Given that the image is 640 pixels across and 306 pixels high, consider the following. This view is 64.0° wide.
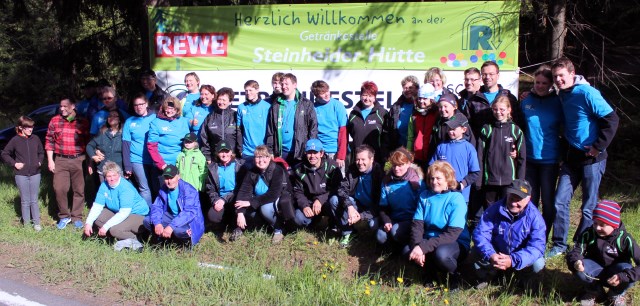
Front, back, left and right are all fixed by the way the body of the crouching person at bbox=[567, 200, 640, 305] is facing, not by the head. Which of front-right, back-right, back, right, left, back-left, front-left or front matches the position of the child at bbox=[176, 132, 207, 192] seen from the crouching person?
right

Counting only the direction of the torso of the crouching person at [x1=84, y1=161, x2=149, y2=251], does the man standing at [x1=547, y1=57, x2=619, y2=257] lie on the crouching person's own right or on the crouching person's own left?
on the crouching person's own left

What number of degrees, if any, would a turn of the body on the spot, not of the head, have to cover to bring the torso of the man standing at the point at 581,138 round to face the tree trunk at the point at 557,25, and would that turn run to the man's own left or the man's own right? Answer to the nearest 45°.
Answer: approximately 135° to the man's own right

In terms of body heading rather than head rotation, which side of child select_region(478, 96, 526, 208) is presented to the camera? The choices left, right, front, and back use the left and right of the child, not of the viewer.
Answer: front

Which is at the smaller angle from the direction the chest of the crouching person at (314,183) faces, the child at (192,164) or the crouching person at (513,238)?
the crouching person

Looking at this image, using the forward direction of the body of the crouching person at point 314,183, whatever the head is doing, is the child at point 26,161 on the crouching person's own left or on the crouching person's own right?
on the crouching person's own right

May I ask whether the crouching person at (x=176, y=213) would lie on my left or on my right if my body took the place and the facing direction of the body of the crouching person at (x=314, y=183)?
on my right

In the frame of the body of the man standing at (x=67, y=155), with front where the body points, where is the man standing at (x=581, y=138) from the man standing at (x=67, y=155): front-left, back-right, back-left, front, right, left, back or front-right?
front-left

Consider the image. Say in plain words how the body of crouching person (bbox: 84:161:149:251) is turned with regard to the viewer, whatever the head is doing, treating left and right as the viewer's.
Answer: facing the viewer and to the left of the viewer

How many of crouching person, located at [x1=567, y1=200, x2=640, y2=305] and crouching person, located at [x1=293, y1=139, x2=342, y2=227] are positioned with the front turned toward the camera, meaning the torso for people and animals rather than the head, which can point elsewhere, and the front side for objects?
2

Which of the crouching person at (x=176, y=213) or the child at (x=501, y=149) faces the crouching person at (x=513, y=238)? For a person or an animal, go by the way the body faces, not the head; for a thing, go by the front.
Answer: the child
